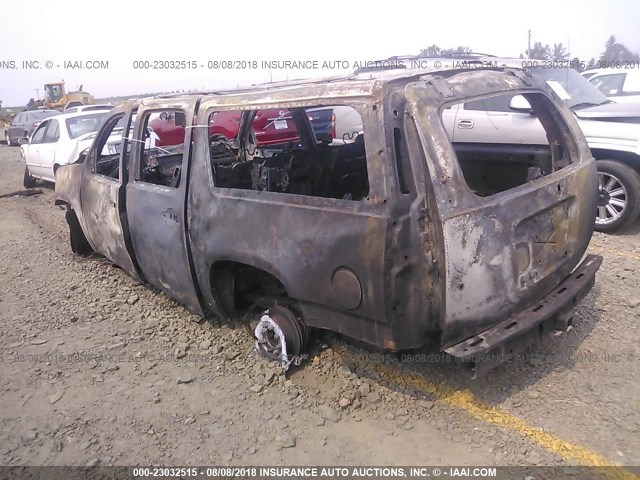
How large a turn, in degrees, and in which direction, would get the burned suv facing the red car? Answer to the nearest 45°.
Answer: approximately 45° to its right

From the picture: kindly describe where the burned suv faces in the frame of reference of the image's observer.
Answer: facing away from the viewer and to the left of the viewer

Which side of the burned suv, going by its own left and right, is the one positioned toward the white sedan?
front

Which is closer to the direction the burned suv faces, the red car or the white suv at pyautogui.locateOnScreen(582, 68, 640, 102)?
the red car

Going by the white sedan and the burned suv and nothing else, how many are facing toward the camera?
0
